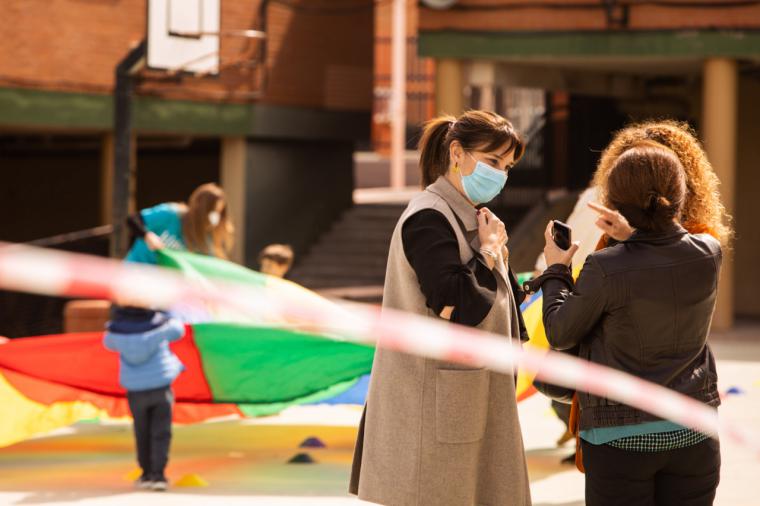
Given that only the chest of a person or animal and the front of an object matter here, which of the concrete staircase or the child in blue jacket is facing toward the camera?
the concrete staircase

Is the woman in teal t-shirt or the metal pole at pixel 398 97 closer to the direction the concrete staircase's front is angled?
the woman in teal t-shirt

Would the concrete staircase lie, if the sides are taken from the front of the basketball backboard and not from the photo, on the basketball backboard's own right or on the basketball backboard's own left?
on the basketball backboard's own left

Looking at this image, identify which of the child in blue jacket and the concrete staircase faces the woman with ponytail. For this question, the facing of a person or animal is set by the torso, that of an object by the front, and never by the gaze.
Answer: the concrete staircase

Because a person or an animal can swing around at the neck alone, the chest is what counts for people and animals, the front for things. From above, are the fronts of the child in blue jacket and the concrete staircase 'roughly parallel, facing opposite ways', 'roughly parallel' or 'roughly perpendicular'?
roughly parallel, facing opposite ways

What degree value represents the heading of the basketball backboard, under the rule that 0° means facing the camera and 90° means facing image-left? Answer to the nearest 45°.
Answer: approximately 315°

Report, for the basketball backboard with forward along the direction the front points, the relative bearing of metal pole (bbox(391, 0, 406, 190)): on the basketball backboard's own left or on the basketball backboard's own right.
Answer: on the basketball backboard's own left

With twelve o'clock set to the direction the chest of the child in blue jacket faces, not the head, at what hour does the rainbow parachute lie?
The rainbow parachute is roughly at 1 o'clock from the child in blue jacket.

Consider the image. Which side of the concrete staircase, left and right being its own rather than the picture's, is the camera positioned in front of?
front

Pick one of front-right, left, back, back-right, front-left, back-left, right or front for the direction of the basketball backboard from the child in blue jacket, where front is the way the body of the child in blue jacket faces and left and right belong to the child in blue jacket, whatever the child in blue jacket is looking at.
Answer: front

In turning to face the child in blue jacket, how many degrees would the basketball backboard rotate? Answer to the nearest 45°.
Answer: approximately 45° to its right

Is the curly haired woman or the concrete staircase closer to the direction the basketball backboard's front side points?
the curly haired woman

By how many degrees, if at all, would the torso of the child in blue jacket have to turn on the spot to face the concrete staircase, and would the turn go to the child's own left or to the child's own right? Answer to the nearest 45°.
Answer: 0° — they already face it

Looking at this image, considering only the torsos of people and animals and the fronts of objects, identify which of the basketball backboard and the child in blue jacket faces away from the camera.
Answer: the child in blue jacket

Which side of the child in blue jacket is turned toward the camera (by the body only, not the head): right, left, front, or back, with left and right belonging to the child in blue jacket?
back

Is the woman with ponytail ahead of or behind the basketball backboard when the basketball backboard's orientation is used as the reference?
ahead

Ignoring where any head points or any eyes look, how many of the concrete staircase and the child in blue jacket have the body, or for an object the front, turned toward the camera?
1

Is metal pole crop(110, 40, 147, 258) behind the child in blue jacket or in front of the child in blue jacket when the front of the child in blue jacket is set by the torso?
in front
